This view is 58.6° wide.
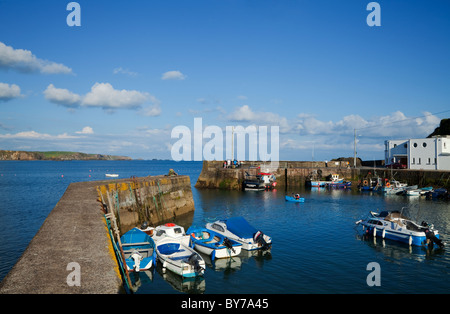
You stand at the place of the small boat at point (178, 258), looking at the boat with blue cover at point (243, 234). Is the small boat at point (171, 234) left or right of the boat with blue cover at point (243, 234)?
left

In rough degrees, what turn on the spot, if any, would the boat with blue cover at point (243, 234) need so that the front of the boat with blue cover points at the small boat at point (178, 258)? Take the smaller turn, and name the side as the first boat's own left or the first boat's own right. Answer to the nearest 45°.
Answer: approximately 90° to the first boat's own left
